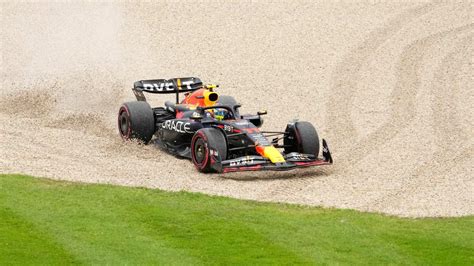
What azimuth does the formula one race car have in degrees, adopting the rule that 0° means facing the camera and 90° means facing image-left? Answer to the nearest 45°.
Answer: approximately 315°
